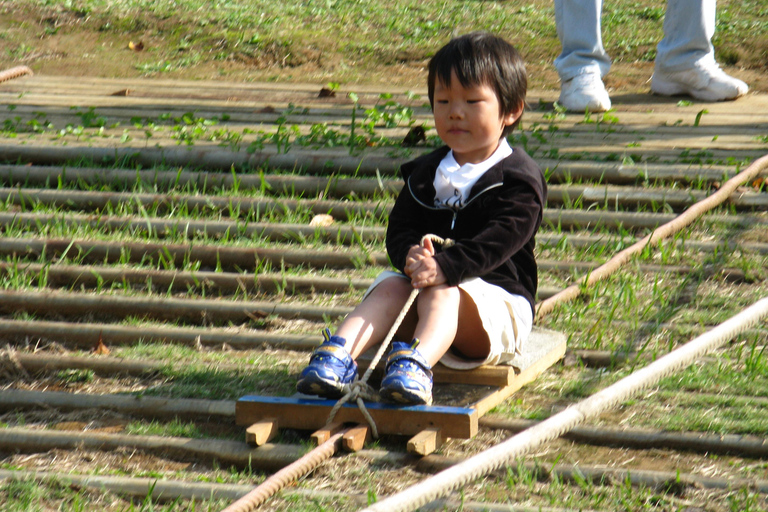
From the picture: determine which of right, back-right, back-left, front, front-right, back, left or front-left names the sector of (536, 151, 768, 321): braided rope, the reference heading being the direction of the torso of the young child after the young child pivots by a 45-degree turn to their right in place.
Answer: back-right

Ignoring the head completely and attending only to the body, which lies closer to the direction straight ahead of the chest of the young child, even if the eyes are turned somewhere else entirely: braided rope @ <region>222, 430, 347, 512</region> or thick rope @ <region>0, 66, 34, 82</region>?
the braided rope

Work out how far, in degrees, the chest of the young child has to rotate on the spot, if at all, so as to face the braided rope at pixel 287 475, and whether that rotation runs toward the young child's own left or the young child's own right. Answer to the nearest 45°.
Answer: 0° — they already face it

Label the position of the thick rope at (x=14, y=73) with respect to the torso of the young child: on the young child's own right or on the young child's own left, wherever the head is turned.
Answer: on the young child's own right

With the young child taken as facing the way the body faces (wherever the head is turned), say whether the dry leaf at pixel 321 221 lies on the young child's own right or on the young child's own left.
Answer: on the young child's own right

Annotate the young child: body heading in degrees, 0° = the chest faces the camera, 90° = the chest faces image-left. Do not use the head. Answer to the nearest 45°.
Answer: approximately 45°
